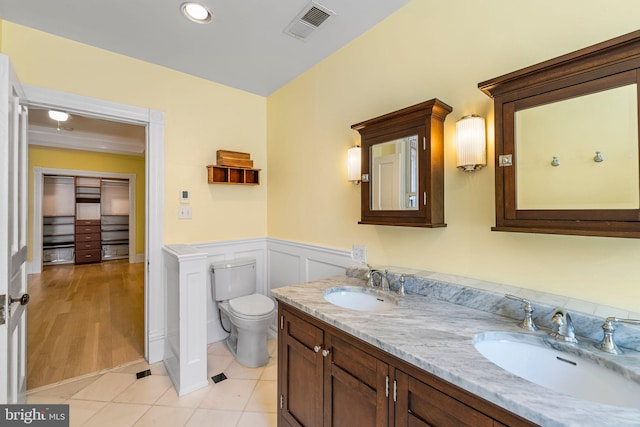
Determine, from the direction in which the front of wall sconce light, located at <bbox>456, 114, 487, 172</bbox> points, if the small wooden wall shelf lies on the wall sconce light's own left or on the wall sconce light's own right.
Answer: on the wall sconce light's own right

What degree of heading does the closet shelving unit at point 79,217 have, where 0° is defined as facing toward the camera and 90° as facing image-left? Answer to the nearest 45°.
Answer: approximately 0°

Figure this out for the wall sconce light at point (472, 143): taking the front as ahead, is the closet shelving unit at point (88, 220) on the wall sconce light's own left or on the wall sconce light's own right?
on the wall sconce light's own right

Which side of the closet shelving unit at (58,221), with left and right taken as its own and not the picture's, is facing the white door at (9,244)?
front

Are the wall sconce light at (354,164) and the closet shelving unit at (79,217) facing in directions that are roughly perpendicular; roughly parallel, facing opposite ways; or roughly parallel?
roughly perpendicular

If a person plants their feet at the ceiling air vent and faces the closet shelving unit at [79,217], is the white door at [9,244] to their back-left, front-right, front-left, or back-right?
front-left

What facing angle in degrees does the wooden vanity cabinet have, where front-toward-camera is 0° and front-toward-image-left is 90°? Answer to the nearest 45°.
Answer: approximately 45°

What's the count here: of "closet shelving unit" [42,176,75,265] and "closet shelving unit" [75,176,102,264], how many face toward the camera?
2

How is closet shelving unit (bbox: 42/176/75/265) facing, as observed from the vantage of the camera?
facing the viewer

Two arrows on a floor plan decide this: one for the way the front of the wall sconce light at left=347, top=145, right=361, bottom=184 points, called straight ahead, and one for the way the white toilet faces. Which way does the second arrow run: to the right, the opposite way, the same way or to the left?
to the left

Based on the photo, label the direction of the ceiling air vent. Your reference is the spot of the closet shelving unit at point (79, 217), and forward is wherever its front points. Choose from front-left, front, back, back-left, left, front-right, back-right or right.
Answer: front

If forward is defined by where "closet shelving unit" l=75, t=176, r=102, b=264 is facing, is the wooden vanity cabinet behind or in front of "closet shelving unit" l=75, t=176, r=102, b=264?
in front

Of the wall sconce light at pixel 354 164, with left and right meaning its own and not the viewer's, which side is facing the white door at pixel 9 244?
front

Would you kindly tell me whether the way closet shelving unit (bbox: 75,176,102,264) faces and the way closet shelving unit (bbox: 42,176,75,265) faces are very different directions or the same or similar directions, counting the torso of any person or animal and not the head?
same or similar directions

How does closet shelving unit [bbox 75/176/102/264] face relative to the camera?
toward the camera

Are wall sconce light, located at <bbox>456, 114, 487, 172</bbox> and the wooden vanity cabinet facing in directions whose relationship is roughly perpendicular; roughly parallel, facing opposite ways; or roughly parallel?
roughly parallel

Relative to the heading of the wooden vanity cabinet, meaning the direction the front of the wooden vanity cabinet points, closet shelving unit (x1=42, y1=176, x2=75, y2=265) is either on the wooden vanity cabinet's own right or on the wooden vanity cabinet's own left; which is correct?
on the wooden vanity cabinet's own right
